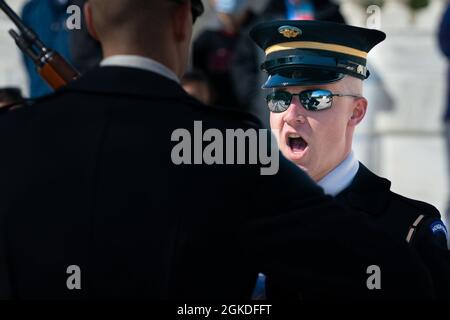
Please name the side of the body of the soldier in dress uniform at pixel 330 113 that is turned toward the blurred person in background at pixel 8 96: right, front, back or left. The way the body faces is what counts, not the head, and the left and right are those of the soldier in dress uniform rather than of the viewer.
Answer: right

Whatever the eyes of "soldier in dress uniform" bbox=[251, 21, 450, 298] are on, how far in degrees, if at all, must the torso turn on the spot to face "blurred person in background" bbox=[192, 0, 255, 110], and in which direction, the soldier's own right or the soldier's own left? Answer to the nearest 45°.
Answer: approximately 135° to the soldier's own right

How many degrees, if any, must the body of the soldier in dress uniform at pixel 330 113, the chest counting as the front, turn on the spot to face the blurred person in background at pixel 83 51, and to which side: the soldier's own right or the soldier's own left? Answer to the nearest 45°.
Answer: approximately 90° to the soldier's own right

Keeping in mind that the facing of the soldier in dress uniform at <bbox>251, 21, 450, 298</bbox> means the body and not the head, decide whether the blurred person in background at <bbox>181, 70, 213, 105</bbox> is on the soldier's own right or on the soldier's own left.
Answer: on the soldier's own right

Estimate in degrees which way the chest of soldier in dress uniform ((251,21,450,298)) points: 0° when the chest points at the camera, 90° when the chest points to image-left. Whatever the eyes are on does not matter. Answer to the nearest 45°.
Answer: approximately 45°

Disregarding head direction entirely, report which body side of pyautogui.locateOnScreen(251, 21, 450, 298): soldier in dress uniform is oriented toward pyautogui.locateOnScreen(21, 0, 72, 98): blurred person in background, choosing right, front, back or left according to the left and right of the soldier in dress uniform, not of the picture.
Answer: right

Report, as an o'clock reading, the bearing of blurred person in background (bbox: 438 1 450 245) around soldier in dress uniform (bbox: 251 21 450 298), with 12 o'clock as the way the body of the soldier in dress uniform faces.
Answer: The blurred person in background is roughly at 5 o'clock from the soldier in dress uniform.
